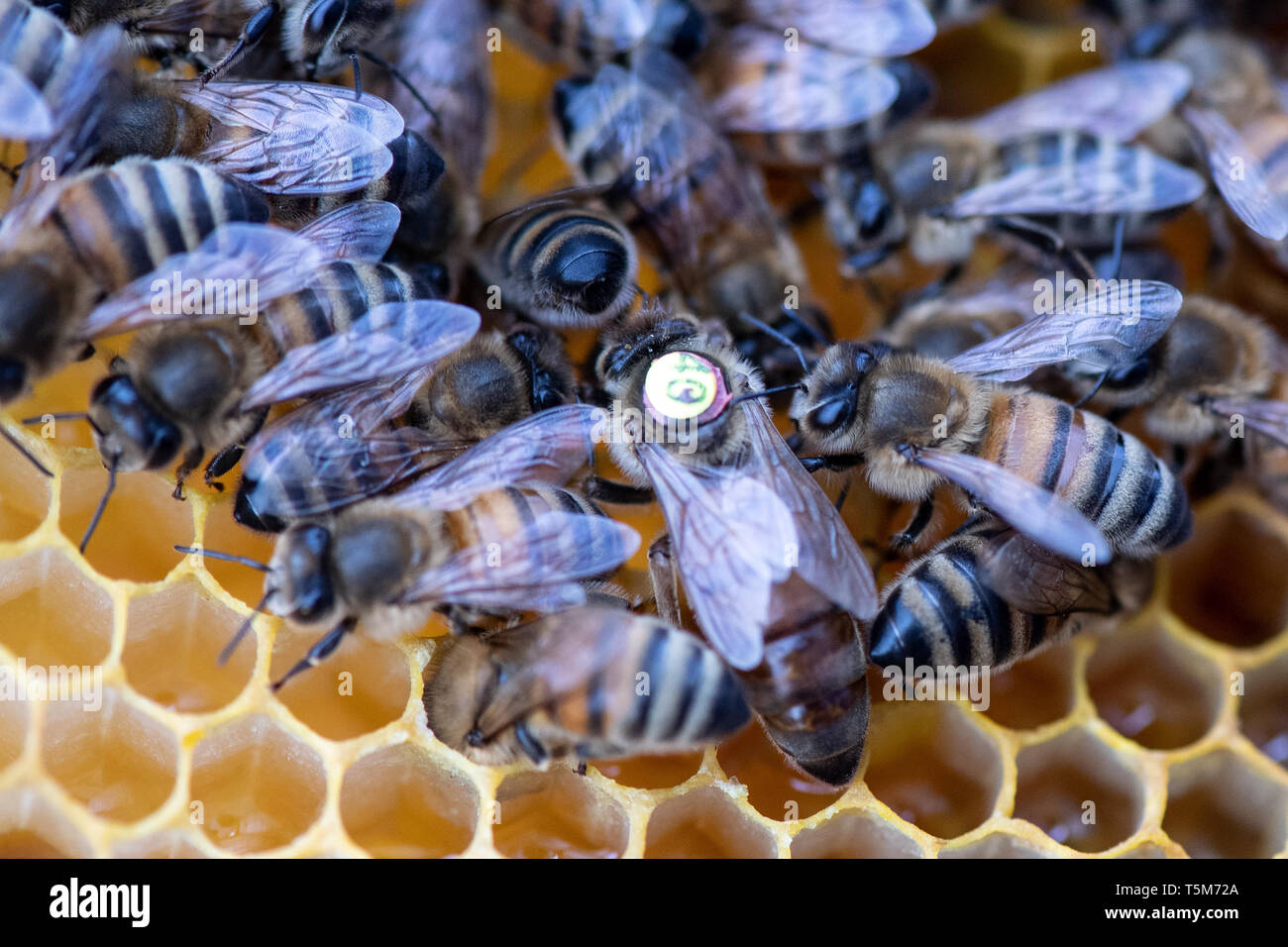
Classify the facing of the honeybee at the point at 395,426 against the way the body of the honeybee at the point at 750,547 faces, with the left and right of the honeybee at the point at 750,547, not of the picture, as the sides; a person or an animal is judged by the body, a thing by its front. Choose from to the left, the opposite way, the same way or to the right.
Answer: to the right

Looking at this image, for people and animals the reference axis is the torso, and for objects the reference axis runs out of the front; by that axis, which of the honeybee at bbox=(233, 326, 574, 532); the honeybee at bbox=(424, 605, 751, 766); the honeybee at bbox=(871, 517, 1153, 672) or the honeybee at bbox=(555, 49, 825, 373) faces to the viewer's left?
the honeybee at bbox=(424, 605, 751, 766)

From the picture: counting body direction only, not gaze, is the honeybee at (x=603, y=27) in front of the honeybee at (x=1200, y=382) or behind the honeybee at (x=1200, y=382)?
in front

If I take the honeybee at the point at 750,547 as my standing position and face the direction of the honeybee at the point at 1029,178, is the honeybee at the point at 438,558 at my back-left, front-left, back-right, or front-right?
back-left

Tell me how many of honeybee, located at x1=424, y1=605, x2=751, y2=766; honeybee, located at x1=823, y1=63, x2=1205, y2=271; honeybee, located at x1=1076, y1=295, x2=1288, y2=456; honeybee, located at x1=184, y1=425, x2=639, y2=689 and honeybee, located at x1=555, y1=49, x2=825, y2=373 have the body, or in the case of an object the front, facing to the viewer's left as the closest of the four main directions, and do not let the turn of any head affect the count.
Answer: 4

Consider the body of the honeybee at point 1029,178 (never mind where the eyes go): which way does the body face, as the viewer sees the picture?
to the viewer's left

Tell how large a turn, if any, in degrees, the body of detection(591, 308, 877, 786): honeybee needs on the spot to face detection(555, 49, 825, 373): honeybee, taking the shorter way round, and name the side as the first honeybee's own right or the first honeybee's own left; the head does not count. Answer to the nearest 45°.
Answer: approximately 45° to the first honeybee's own right

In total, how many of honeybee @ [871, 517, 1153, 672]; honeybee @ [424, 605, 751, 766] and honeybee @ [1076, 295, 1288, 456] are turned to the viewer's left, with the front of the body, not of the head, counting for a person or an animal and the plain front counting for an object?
2

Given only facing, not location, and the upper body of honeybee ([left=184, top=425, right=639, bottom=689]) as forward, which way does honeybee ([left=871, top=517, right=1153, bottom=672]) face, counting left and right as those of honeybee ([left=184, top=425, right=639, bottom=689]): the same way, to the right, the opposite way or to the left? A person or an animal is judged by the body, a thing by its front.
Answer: the opposite way

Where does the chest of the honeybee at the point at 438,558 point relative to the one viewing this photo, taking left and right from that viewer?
facing to the left of the viewer

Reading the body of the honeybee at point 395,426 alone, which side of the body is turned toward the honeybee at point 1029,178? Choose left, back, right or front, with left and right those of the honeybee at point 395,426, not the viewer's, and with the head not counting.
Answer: front

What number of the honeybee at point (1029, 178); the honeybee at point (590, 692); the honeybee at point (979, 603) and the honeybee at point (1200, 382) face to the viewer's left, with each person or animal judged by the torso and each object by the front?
3

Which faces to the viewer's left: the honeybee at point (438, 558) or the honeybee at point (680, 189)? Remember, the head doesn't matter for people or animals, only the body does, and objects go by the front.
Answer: the honeybee at point (438, 558)

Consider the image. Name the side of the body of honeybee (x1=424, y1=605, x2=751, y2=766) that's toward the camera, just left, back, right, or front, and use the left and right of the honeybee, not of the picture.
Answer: left

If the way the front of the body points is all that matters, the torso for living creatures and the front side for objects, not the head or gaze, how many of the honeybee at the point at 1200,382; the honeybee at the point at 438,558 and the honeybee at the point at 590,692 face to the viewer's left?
3

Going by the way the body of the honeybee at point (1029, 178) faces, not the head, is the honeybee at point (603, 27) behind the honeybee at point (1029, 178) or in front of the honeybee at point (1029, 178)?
in front

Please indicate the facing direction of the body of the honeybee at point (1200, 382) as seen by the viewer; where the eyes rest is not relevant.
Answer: to the viewer's left

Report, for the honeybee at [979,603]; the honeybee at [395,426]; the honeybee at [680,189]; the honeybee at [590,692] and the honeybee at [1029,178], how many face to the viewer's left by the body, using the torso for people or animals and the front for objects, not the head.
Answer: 2
